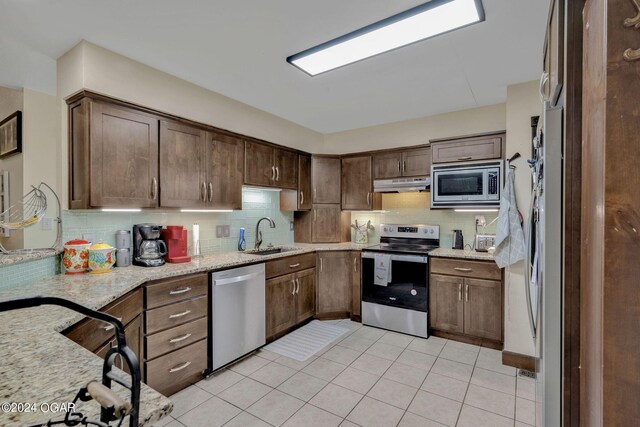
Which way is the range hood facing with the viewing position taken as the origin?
facing the viewer

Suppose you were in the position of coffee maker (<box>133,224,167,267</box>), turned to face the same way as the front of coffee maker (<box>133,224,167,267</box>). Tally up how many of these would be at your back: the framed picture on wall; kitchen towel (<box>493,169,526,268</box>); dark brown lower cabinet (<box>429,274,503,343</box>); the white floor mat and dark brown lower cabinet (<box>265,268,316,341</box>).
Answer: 1

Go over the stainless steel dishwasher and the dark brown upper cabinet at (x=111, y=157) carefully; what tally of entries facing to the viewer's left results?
0

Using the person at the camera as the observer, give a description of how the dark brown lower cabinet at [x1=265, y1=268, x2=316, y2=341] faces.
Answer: facing the viewer and to the right of the viewer

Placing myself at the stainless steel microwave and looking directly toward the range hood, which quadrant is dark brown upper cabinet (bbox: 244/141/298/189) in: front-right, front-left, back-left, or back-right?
front-left

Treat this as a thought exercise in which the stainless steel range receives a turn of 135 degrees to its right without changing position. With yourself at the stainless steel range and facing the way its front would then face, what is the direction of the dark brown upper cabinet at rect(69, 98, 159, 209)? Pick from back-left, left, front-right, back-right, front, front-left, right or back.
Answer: back-left

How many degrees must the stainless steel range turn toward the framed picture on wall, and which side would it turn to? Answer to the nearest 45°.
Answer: approximately 45° to its right

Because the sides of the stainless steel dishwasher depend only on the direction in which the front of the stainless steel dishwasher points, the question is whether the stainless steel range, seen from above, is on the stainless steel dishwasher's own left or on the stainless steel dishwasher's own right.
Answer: on the stainless steel dishwasher's own left

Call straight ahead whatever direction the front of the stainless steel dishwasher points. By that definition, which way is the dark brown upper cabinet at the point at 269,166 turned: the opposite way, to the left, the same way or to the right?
the same way

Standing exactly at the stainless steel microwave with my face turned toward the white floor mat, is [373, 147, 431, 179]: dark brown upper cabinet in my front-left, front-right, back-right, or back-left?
front-right

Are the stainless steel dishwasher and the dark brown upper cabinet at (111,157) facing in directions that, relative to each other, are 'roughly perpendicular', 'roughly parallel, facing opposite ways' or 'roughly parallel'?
roughly parallel

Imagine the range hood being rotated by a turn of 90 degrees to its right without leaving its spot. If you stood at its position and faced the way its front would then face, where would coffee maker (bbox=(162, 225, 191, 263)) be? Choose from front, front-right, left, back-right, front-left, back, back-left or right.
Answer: front-left

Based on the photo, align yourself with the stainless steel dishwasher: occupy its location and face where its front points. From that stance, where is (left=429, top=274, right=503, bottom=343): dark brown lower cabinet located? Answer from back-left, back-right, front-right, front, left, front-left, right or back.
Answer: front-left

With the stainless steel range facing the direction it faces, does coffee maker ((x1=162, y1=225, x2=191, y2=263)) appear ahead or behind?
ahead
